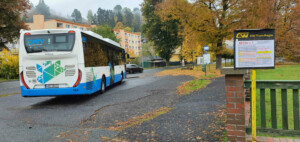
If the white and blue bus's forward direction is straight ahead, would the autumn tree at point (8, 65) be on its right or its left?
on its left

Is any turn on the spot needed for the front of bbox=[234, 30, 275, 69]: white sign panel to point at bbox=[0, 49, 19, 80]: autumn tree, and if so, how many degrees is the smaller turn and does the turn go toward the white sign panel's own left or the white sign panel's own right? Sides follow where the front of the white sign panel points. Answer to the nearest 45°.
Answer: approximately 135° to the white sign panel's own right

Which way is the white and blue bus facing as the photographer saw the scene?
facing away from the viewer and to the right of the viewer

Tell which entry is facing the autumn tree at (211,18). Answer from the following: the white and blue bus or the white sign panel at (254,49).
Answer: the white and blue bus

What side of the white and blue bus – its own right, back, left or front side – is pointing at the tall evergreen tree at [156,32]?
front

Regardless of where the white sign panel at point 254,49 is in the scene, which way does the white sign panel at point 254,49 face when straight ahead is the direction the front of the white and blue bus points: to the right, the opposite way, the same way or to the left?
the opposite way

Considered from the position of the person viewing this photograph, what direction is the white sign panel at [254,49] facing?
facing the viewer

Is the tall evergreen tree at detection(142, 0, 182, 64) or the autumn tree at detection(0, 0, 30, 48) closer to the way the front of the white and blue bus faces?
the tall evergreen tree

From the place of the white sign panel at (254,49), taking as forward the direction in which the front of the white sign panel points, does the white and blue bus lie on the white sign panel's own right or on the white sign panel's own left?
on the white sign panel's own right

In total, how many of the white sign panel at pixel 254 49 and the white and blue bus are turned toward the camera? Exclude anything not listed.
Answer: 1

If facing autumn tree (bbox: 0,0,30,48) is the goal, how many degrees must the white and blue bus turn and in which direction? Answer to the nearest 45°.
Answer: approximately 45° to its left

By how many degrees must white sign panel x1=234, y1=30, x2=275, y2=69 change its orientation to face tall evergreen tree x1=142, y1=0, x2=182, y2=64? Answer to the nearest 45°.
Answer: approximately 135° to its right
